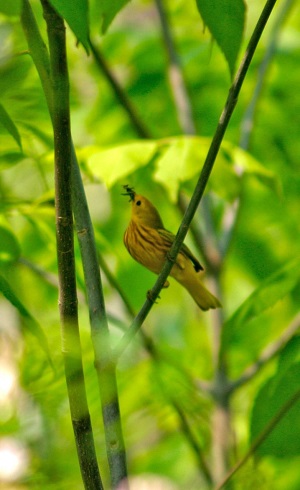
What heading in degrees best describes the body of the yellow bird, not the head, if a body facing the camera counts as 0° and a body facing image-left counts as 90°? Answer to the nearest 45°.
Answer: approximately 90°
